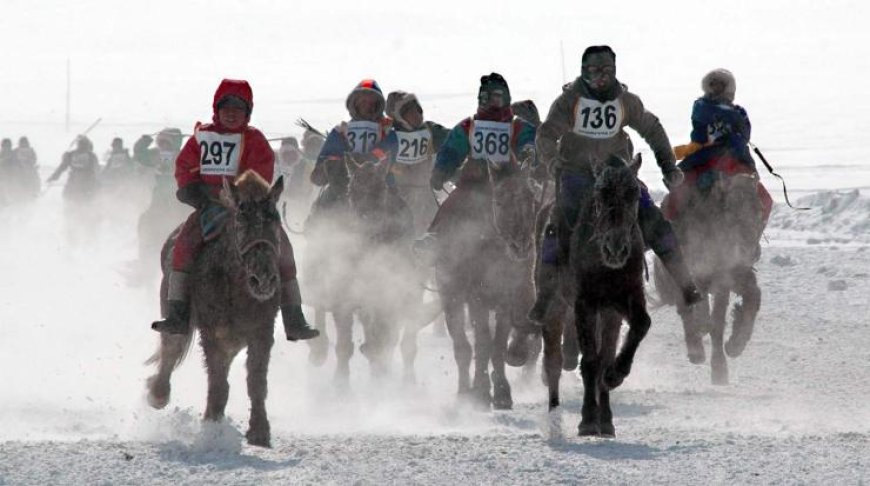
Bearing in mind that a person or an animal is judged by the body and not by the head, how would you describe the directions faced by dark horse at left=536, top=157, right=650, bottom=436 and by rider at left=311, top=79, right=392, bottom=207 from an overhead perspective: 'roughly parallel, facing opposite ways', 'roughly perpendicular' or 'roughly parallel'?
roughly parallel

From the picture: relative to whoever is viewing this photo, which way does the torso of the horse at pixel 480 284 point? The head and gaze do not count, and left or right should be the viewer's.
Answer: facing the viewer

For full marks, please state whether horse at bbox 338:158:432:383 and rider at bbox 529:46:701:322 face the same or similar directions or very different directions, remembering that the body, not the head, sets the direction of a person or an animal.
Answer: same or similar directions

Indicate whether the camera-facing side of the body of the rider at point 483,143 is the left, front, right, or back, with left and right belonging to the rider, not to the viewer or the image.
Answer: front

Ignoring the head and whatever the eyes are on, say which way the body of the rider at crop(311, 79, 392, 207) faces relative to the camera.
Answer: toward the camera

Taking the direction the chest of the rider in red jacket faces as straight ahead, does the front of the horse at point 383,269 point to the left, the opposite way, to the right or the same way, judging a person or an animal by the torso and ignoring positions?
the same way

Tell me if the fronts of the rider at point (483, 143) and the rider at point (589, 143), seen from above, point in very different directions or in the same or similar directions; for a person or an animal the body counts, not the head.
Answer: same or similar directions
